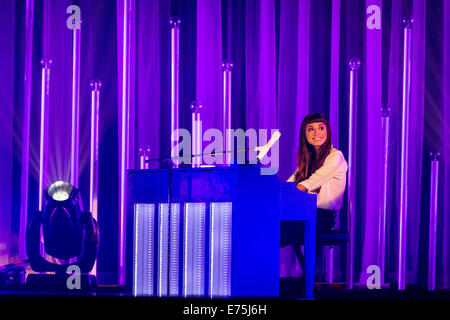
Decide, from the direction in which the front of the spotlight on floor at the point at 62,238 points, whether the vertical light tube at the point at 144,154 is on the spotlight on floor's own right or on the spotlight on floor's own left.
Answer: on the spotlight on floor's own left

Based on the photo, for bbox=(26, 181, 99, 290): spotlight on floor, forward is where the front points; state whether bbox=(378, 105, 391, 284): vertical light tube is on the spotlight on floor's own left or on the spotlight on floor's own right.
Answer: on the spotlight on floor's own left

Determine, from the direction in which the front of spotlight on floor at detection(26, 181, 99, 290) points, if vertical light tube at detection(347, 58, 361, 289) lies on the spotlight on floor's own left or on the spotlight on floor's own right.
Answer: on the spotlight on floor's own left

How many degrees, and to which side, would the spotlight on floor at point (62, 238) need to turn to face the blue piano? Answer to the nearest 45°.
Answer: approximately 45° to its left

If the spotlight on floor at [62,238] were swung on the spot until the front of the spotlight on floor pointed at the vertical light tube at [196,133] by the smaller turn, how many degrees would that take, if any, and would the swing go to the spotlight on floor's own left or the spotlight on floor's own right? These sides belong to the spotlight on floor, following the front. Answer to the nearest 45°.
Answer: approximately 90° to the spotlight on floor's own left

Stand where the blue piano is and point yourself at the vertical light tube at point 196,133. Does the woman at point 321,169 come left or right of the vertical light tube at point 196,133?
right

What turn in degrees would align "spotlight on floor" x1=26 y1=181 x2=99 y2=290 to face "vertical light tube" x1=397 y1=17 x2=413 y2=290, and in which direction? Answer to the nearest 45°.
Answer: approximately 90° to its left

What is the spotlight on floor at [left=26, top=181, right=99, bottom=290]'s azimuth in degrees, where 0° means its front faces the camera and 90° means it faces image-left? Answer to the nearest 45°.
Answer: approximately 0°
